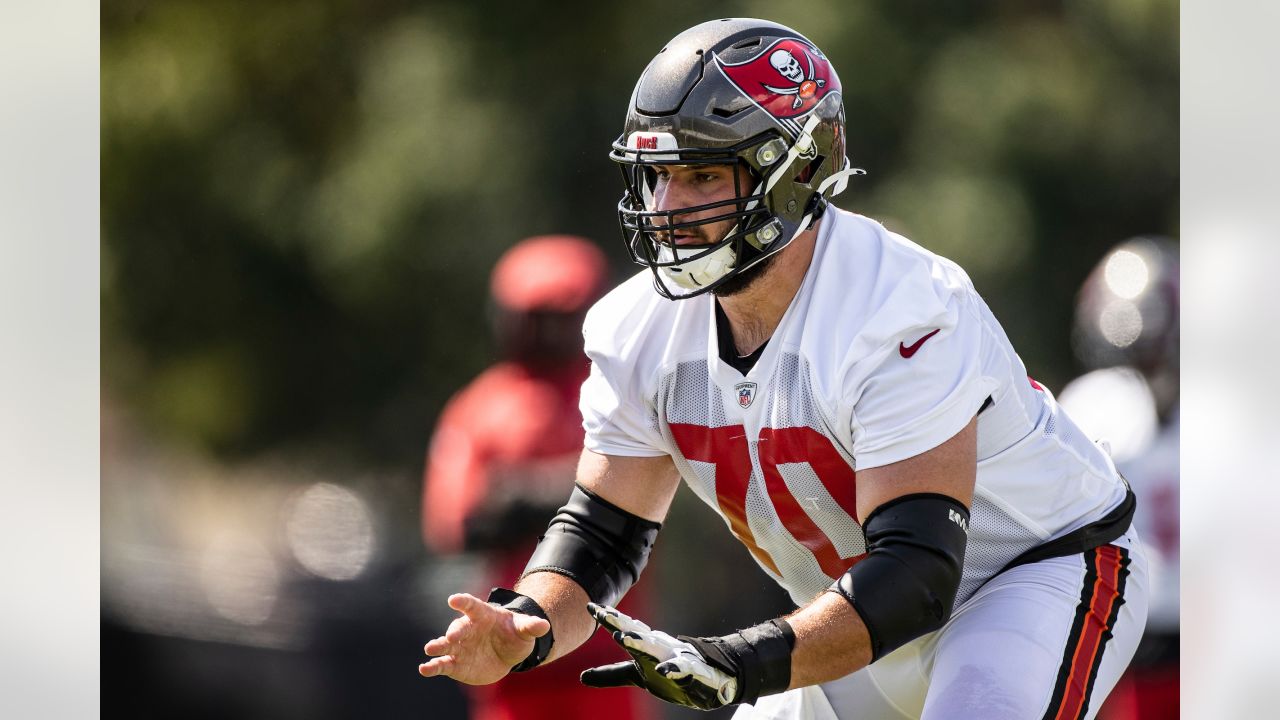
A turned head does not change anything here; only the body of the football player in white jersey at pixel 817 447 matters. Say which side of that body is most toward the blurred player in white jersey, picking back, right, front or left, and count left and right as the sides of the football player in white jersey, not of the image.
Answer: back

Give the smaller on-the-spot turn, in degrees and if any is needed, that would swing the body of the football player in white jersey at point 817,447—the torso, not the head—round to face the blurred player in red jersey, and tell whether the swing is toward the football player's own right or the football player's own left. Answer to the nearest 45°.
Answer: approximately 90° to the football player's own right

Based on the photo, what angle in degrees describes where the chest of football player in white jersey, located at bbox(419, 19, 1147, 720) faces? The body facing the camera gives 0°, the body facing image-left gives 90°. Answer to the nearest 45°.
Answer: approximately 45°
